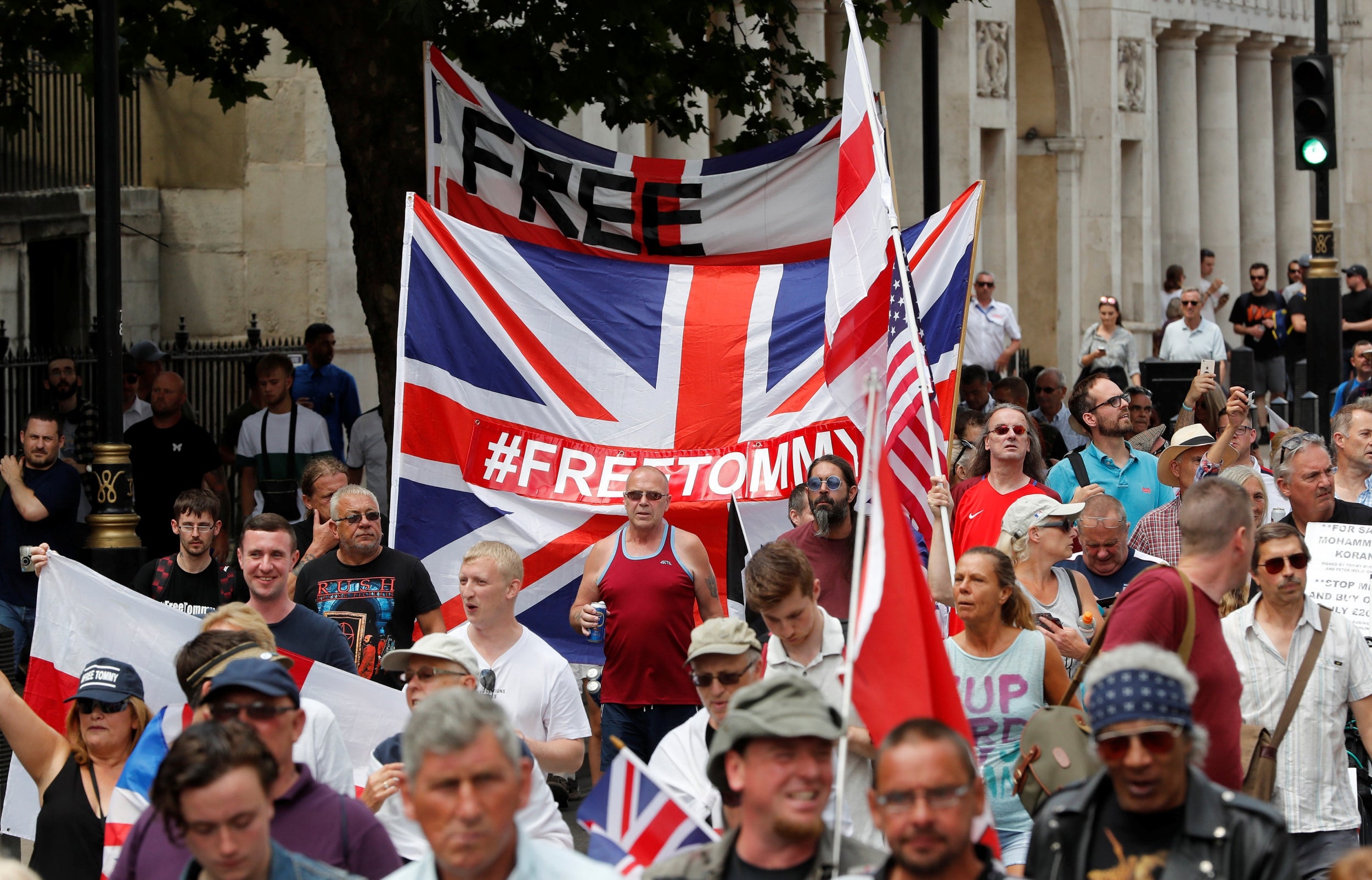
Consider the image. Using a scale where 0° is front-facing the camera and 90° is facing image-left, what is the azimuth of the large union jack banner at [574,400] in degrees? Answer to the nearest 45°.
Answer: approximately 0°

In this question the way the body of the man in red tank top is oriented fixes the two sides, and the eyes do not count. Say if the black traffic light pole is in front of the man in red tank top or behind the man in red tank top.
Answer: behind

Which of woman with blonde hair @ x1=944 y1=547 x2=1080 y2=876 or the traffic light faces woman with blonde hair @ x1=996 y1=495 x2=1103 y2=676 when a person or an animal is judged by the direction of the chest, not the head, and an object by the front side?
the traffic light

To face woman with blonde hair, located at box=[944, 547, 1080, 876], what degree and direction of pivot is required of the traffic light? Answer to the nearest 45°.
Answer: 0° — it already faces them

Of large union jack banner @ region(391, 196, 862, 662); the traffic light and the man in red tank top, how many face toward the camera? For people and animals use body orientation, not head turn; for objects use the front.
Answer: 3

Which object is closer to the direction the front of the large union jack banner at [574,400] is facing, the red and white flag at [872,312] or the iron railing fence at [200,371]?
the red and white flag

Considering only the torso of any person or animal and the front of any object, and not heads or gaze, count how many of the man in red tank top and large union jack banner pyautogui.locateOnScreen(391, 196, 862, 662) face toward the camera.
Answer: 2

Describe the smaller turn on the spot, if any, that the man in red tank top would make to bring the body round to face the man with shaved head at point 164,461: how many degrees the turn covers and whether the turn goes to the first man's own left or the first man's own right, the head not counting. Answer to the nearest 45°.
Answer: approximately 135° to the first man's own right

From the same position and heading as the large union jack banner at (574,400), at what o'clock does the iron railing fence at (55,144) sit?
The iron railing fence is roughly at 5 o'clock from the large union jack banner.

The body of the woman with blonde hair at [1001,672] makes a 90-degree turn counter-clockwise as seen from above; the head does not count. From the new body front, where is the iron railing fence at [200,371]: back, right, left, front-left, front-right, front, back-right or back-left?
back
